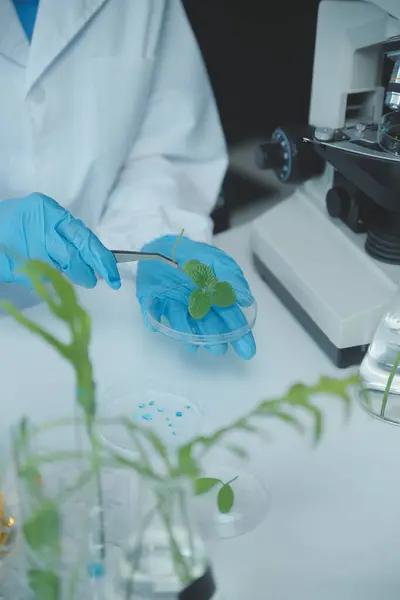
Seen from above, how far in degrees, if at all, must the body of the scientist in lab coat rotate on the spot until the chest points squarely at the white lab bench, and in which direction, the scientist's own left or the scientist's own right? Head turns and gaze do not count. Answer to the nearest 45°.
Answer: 0° — they already face it

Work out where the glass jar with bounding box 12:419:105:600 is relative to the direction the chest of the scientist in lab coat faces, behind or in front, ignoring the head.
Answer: in front

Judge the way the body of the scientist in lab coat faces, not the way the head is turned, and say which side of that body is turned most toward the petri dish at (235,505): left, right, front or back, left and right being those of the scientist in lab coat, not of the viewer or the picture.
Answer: front

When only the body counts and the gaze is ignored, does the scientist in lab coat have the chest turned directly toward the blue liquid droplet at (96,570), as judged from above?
yes

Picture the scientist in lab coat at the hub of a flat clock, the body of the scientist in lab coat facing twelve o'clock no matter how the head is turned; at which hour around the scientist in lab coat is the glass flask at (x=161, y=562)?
The glass flask is roughly at 12 o'clock from the scientist in lab coat.

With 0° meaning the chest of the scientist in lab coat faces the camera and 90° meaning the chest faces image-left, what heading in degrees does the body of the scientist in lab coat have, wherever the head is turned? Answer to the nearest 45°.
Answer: approximately 0°
